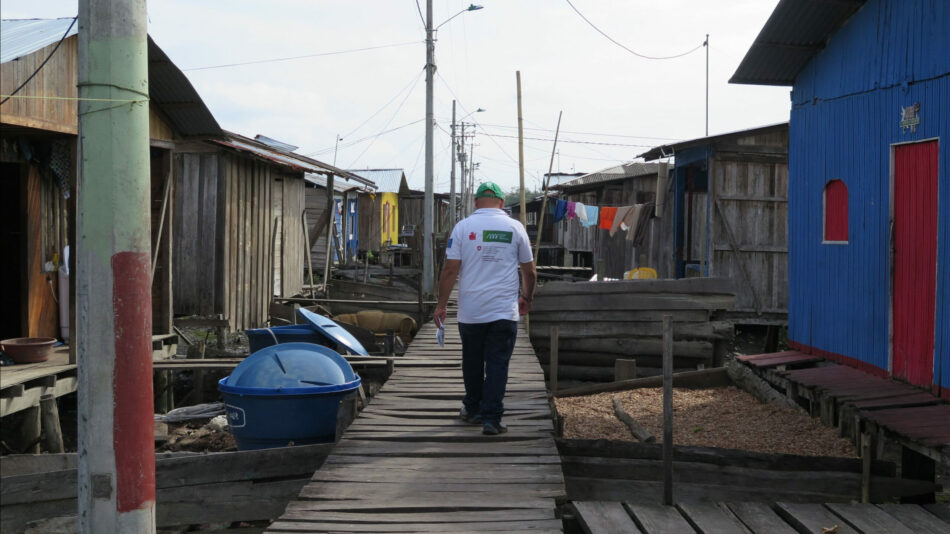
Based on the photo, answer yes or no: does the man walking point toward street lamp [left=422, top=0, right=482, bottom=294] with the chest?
yes

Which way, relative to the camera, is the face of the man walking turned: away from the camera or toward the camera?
away from the camera

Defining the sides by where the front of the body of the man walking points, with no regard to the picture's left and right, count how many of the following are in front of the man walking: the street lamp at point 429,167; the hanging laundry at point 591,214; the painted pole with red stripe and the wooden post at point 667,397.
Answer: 2

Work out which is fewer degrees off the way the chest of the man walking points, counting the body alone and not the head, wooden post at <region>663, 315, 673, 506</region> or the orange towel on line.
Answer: the orange towel on line

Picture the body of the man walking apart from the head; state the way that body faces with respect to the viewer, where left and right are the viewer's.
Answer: facing away from the viewer

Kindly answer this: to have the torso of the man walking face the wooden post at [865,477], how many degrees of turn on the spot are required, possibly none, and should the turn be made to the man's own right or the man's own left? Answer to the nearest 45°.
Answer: approximately 90° to the man's own right

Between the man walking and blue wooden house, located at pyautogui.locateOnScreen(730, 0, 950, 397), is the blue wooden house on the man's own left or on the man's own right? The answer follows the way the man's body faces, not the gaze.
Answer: on the man's own right

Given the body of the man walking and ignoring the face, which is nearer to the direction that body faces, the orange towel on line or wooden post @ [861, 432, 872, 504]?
the orange towel on line

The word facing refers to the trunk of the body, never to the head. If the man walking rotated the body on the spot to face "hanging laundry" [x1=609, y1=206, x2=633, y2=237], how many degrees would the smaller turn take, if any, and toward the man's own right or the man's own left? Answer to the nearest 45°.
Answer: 0° — they already face it

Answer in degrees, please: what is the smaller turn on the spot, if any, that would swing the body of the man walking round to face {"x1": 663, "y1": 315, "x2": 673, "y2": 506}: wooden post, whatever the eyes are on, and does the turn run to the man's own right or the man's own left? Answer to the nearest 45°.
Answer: approximately 135° to the man's own right

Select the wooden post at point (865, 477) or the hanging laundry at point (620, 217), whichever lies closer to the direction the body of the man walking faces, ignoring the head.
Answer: the hanging laundry

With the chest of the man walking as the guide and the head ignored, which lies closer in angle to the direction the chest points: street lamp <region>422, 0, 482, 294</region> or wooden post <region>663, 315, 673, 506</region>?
the street lamp
